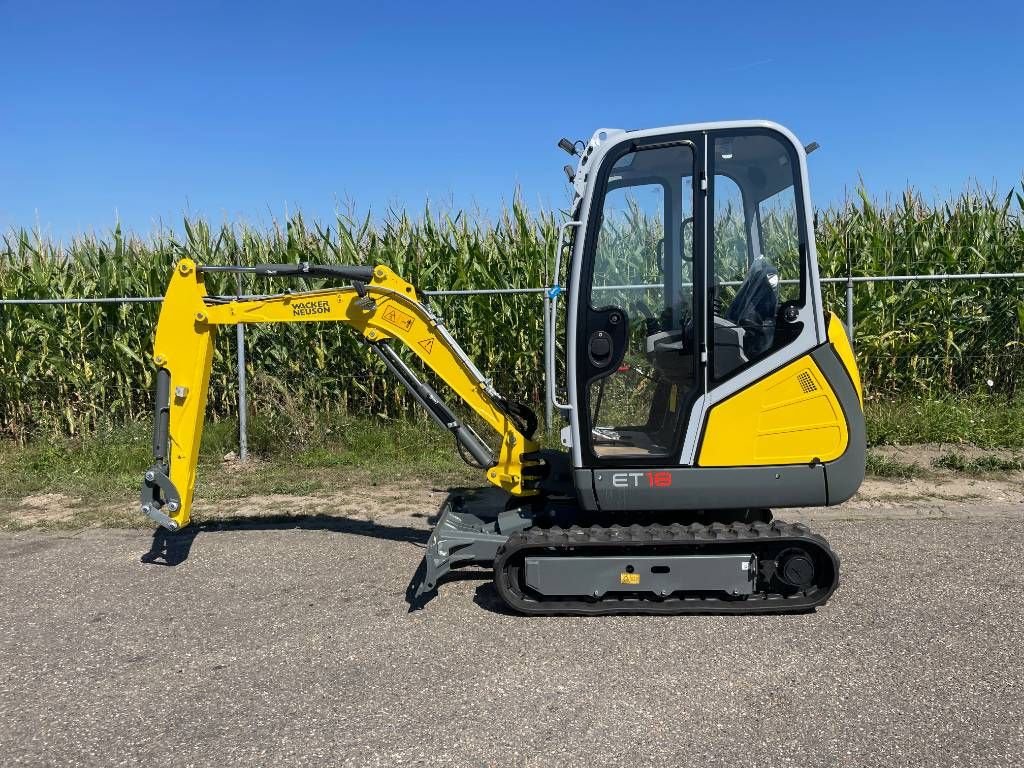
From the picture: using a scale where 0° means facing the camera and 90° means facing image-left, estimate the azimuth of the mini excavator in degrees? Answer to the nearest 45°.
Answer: approximately 90°

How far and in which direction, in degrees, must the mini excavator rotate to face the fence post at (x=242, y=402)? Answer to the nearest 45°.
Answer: approximately 45° to its right

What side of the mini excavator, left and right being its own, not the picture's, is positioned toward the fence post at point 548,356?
right

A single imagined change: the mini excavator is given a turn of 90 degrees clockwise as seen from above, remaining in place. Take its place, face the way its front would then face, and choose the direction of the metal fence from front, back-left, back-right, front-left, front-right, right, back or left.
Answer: front-right
